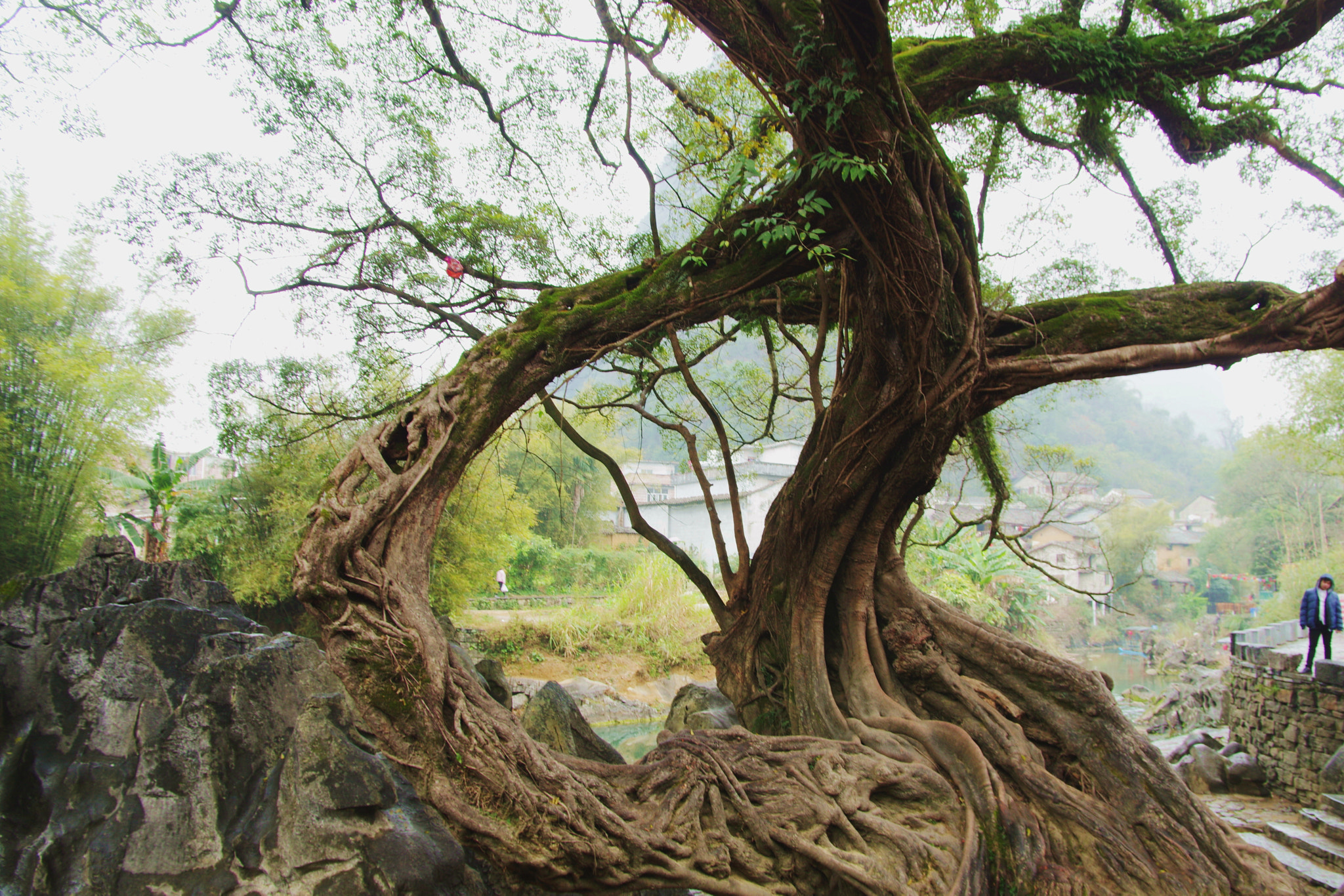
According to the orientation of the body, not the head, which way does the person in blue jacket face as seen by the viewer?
toward the camera

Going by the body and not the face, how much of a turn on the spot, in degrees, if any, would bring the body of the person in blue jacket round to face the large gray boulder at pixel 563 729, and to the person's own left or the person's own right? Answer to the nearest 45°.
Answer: approximately 45° to the person's own right

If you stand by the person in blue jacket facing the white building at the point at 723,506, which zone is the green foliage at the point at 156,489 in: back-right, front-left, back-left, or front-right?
front-left

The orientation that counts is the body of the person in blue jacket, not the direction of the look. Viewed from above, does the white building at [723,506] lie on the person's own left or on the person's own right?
on the person's own right

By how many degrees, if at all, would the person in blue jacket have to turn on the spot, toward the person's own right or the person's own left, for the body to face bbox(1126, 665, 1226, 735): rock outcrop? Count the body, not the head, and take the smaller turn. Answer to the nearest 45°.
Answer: approximately 135° to the person's own right

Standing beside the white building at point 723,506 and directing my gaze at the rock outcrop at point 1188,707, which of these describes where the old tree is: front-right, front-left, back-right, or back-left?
front-right

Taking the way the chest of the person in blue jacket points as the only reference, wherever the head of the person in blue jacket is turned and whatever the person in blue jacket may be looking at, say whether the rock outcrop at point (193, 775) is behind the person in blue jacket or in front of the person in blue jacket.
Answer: in front

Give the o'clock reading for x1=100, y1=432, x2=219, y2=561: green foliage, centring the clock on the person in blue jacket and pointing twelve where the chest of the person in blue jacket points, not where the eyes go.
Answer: The green foliage is roughly at 2 o'clock from the person in blue jacket.
